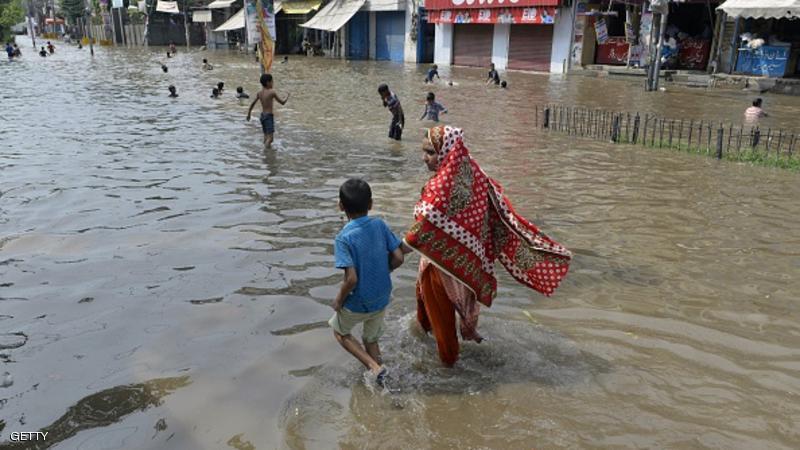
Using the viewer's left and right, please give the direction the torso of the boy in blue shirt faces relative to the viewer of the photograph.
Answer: facing away from the viewer and to the left of the viewer

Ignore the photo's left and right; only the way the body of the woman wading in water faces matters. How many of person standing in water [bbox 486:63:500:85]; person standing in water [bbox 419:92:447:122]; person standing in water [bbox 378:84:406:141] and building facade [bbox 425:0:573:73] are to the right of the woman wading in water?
4

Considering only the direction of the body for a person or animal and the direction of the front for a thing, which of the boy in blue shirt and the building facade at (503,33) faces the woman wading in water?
the building facade

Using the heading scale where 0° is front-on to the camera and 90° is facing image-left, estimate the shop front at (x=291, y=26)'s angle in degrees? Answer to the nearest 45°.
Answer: approximately 0°

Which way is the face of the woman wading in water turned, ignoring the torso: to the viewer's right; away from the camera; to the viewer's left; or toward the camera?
to the viewer's left

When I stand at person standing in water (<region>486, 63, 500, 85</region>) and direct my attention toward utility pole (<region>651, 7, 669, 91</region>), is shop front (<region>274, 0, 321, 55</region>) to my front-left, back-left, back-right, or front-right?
back-left

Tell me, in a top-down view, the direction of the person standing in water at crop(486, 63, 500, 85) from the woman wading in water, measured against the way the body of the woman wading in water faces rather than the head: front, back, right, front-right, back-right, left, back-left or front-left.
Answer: right

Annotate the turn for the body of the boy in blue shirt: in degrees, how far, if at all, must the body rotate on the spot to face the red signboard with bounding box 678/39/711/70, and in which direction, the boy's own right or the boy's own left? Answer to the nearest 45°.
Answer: approximately 90° to the boy's own right

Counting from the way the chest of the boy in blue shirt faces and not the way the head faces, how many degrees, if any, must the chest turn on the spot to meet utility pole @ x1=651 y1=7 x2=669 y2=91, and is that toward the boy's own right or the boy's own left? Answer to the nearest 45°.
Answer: approximately 90° to the boy's own right

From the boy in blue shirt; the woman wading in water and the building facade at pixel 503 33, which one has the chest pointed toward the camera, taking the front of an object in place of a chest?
the building facade
